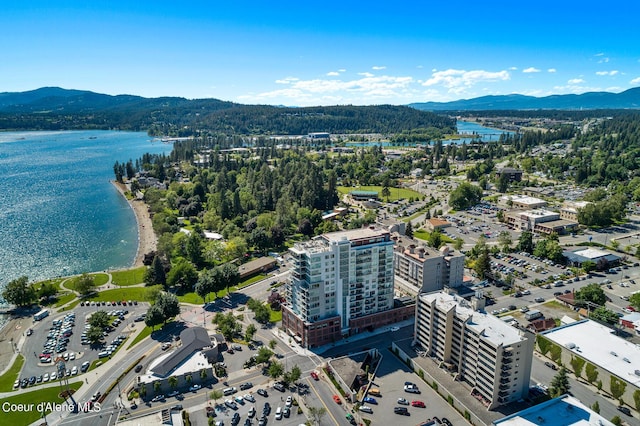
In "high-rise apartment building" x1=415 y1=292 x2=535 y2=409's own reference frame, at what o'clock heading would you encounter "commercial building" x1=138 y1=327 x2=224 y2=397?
The commercial building is roughly at 1 o'clock from the high-rise apartment building.

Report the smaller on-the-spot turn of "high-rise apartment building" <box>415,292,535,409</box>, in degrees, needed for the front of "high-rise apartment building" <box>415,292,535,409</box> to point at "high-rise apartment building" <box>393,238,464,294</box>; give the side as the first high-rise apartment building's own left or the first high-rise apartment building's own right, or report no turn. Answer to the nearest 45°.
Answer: approximately 135° to the first high-rise apartment building's own right

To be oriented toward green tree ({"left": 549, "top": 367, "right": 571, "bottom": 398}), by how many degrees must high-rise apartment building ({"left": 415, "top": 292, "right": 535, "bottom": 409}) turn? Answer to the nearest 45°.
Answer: approximately 135° to its left

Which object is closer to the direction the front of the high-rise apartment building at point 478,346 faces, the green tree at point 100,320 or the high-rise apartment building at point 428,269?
the green tree

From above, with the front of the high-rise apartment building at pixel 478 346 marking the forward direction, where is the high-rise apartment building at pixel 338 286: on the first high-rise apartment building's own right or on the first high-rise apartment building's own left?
on the first high-rise apartment building's own right

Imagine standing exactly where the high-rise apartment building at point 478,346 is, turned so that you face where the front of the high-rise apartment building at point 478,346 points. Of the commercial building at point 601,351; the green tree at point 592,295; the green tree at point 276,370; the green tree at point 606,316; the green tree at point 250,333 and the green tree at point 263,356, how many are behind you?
3

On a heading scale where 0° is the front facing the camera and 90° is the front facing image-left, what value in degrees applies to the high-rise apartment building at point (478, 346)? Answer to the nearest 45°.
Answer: approximately 45°

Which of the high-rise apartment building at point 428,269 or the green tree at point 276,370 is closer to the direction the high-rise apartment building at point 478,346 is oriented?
the green tree

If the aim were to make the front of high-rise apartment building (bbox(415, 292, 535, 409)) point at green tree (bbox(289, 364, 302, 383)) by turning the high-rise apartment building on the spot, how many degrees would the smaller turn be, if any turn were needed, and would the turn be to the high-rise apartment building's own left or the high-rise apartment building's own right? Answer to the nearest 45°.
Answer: approximately 45° to the high-rise apartment building's own right

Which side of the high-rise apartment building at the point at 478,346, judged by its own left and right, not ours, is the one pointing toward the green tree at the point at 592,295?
back

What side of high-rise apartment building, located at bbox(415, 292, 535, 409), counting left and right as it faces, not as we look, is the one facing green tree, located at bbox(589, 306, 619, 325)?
back
